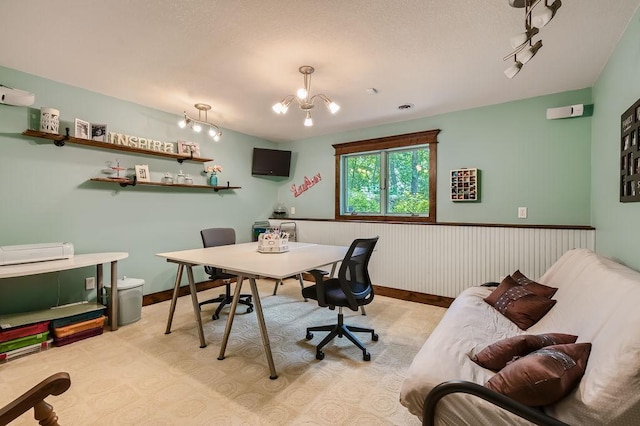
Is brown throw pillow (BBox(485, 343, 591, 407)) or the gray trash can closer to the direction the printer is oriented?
the brown throw pillow

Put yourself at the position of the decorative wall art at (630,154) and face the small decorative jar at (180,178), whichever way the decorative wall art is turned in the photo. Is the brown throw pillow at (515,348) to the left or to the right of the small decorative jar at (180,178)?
left

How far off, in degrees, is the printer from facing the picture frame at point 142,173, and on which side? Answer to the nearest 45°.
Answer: approximately 135° to its left
